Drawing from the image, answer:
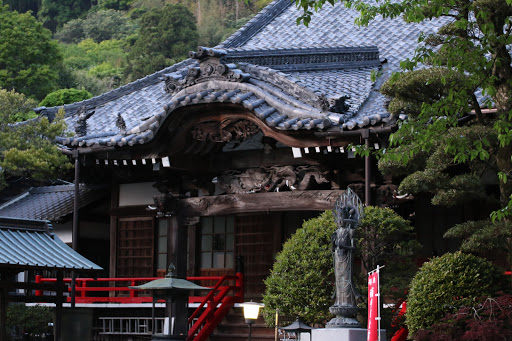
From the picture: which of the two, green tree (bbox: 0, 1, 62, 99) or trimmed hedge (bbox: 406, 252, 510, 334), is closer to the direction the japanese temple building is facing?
the trimmed hedge

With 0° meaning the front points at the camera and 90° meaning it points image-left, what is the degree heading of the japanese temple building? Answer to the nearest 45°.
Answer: approximately 45°

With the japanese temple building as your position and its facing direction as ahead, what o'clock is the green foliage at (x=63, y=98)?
The green foliage is roughly at 4 o'clock from the japanese temple building.

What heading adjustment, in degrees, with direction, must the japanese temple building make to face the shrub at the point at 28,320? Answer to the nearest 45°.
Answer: approximately 45° to its right

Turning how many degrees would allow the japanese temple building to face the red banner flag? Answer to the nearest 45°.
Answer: approximately 45° to its left
